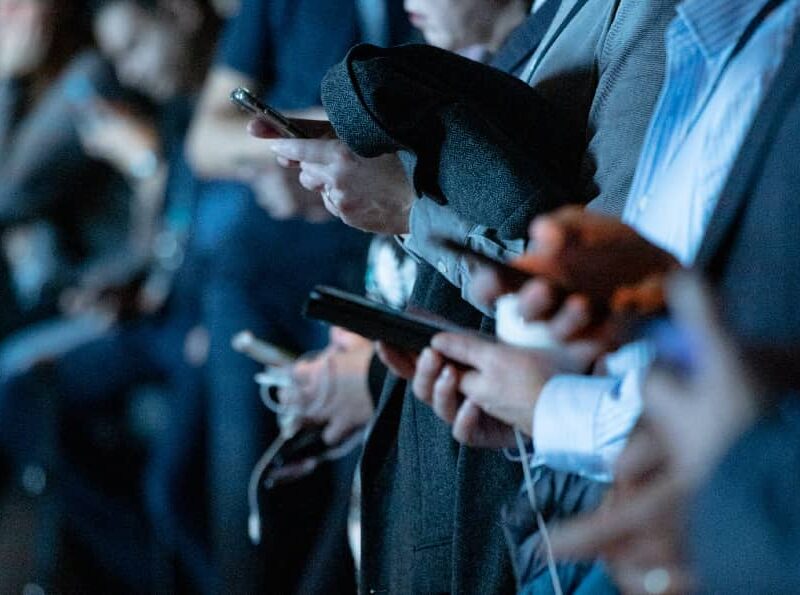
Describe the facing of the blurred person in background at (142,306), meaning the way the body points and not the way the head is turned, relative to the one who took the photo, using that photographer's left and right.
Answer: facing to the left of the viewer
